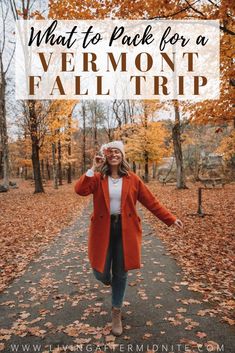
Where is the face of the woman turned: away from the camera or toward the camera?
toward the camera

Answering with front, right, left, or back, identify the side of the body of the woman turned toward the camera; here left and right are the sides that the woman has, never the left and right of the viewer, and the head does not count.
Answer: front
